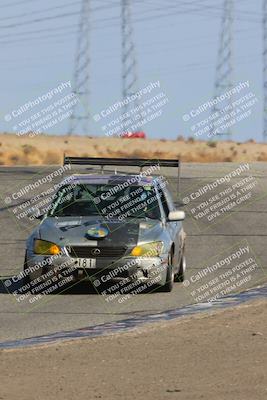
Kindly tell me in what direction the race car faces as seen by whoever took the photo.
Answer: facing the viewer
